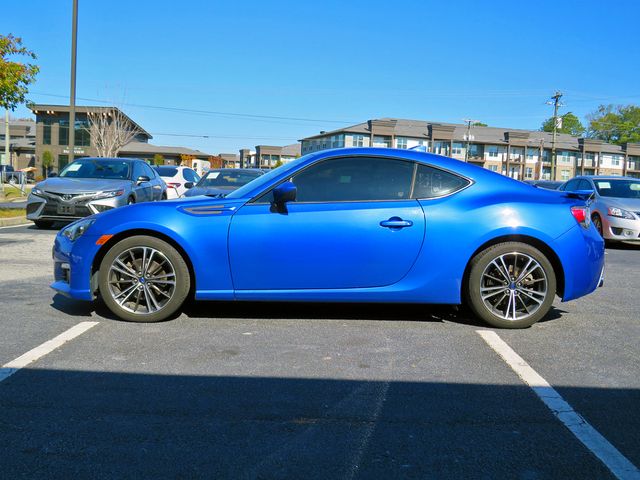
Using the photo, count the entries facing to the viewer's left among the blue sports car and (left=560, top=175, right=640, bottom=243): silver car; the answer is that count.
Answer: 1

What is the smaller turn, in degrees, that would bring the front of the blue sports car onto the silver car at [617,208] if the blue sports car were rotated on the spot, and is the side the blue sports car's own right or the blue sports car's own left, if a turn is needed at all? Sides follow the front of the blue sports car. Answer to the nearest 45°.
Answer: approximately 135° to the blue sports car's own right

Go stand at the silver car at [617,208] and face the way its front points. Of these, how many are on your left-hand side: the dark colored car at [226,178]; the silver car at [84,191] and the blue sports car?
0

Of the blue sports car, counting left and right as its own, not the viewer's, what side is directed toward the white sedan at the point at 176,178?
right

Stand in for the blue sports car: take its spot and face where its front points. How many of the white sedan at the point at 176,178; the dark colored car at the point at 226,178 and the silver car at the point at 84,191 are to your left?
0

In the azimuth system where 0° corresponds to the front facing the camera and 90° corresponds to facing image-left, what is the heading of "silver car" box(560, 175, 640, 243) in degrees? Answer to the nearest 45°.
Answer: approximately 315°

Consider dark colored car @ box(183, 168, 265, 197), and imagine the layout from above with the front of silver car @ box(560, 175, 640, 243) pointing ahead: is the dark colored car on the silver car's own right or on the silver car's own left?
on the silver car's own right

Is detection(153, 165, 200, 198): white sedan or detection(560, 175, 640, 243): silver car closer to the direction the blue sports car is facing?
the white sedan

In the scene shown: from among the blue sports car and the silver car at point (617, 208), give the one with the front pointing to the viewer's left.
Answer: the blue sports car

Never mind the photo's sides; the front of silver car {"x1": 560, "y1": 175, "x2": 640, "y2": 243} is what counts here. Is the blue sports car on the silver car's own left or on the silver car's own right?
on the silver car's own right

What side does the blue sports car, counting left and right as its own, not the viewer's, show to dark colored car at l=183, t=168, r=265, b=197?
right

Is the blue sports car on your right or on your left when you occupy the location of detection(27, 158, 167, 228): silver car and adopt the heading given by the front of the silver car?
on your left

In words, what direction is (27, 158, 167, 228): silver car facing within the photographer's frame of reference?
facing the viewer and to the left of the viewer

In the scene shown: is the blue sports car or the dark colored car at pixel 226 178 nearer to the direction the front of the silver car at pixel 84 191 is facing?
the blue sports car

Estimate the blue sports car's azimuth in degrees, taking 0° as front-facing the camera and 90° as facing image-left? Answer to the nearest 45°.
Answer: approximately 90°
